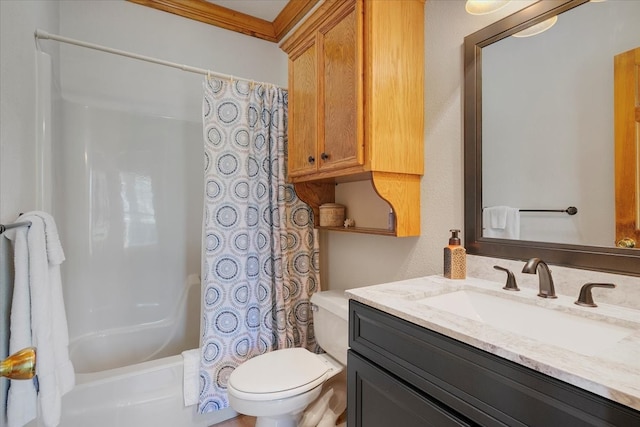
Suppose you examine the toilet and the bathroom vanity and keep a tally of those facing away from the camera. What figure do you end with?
0

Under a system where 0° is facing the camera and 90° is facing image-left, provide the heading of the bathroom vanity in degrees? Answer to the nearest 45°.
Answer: approximately 45°

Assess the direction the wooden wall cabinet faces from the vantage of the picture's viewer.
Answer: facing the viewer and to the left of the viewer

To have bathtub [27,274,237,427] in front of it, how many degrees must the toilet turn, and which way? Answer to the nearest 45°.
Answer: approximately 45° to its right

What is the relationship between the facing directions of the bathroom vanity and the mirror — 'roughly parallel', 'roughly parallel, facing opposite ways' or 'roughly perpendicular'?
roughly parallel

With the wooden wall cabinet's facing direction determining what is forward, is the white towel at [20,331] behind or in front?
in front

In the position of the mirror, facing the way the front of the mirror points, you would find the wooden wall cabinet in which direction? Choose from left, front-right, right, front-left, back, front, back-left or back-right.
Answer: front-right

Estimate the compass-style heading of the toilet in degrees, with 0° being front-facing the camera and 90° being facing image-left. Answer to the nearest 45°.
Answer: approximately 45°

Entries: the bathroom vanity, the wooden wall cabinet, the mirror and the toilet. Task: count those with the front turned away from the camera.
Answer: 0

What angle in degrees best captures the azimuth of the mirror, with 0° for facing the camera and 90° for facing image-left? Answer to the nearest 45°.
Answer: approximately 45°

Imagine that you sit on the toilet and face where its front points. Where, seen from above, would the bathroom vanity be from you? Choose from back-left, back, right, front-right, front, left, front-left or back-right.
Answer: left

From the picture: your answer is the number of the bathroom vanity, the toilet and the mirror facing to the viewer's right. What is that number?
0
